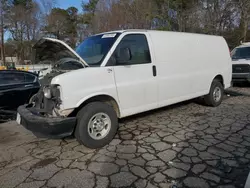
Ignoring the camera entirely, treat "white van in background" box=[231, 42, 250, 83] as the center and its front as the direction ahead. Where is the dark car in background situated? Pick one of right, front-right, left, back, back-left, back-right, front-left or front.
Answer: front-right

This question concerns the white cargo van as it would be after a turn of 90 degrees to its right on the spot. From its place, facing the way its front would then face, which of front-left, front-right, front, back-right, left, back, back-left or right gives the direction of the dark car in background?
front

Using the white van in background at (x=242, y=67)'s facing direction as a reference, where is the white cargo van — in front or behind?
in front

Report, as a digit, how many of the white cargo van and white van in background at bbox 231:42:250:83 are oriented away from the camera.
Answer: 0

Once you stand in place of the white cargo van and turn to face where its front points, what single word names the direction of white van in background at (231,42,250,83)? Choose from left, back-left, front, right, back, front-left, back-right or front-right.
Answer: back

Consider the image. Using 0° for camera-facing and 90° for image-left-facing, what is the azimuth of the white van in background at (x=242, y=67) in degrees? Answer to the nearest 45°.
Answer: approximately 0°
